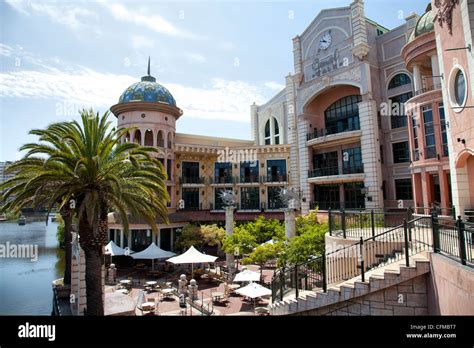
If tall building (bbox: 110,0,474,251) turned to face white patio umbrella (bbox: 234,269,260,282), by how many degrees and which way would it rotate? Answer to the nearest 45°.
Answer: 0° — it already faces it

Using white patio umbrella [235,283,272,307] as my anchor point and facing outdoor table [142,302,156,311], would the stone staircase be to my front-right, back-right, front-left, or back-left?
back-left

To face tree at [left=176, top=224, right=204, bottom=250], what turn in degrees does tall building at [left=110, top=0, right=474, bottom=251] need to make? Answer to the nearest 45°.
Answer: approximately 45° to its right

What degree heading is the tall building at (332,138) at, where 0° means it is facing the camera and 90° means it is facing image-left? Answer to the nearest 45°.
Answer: approximately 45°

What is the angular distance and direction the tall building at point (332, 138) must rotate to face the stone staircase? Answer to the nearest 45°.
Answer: approximately 45° to its left
